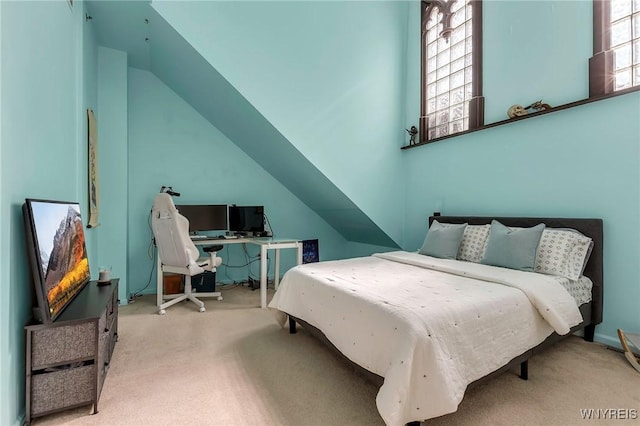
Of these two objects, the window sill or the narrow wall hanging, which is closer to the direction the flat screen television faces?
the window sill

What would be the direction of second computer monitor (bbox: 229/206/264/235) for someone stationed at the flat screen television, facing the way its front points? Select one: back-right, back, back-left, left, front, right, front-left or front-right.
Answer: left

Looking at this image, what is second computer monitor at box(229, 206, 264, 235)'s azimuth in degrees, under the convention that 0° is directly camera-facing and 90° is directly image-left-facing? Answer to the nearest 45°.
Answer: approximately 0°

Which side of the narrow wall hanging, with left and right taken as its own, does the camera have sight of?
right

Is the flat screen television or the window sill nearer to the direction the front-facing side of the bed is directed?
the flat screen television

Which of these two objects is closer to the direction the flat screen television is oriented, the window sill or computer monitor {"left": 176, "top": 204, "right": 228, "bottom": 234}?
the window sill

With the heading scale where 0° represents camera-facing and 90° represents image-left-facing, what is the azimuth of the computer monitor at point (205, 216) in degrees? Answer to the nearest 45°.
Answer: approximately 0°

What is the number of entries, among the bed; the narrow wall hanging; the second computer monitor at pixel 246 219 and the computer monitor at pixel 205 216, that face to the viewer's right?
1

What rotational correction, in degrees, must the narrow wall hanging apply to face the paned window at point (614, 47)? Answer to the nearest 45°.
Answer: approximately 45° to its right

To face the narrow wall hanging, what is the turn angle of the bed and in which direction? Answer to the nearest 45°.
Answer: approximately 45° to its right

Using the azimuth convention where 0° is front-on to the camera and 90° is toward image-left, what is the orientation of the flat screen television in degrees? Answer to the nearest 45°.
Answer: approximately 315°
